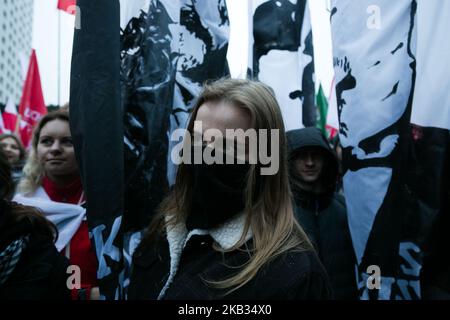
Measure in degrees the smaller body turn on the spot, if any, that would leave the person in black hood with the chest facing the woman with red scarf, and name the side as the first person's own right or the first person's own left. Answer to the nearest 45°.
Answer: approximately 45° to the first person's own right

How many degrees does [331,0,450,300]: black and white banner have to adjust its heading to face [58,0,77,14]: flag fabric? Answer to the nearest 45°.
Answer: approximately 90° to its right

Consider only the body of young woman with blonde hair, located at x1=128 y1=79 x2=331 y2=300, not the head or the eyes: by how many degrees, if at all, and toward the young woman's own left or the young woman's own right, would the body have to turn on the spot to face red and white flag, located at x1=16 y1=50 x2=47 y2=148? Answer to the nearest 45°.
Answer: approximately 90° to the young woman's own right

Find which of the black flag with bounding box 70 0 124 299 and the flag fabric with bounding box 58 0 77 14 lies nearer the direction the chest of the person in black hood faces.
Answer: the black flag

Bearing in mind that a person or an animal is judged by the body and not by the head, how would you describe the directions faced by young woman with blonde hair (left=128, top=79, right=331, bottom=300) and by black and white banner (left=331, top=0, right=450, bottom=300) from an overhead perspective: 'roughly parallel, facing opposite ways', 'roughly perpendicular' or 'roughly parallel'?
roughly parallel

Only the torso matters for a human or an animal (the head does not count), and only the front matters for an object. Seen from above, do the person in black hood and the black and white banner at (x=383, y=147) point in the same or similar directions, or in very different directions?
same or similar directions

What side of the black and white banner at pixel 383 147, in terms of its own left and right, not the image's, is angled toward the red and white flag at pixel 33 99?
right

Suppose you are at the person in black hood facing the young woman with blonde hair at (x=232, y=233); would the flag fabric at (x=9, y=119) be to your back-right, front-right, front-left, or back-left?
back-right

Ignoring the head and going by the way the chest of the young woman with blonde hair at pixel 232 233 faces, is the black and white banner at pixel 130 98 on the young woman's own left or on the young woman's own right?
on the young woman's own right

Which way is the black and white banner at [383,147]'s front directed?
toward the camera

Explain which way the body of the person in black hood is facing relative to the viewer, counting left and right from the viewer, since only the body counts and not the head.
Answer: facing the viewer

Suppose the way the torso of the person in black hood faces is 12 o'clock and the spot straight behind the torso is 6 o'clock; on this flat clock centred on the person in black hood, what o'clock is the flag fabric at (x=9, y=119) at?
The flag fabric is roughly at 4 o'clock from the person in black hood.

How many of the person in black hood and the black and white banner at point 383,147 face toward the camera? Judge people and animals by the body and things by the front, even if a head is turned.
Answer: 2
